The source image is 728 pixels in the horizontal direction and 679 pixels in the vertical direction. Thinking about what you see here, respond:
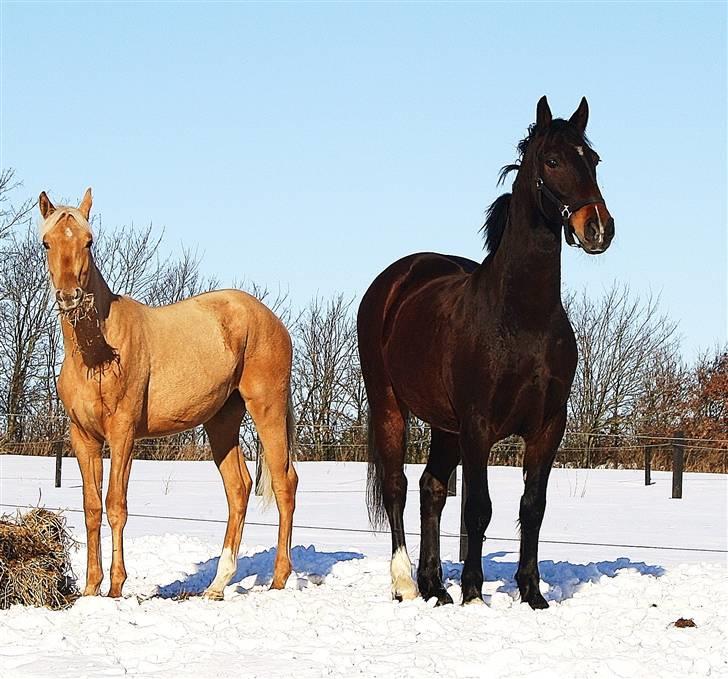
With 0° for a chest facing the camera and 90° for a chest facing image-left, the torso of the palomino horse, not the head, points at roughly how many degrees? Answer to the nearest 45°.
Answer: approximately 45°

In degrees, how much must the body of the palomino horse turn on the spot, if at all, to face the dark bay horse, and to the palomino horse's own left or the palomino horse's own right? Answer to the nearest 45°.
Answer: approximately 90° to the palomino horse's own left

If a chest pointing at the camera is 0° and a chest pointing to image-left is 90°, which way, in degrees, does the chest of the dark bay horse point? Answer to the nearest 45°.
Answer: approximately 315°

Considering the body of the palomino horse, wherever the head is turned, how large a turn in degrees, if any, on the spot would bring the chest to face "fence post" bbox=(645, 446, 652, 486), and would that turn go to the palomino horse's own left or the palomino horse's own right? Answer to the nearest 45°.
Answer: approximately 180°

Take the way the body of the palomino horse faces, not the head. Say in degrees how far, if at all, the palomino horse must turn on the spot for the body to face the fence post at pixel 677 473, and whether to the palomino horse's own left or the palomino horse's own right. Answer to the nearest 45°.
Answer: approximately 180°

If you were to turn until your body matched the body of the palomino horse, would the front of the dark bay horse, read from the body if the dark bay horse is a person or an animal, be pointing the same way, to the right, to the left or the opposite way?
to the left

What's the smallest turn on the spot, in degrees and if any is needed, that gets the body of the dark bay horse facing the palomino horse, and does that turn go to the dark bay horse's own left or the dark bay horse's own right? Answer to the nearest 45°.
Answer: approximately 135° to the dark bay horse's own right

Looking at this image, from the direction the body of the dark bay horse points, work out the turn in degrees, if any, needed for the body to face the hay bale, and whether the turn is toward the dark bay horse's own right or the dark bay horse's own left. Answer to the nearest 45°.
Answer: approximately 135° to the dark bay horse's own right

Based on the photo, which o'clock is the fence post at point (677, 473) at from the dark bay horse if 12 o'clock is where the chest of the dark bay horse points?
The fence post is roughly at 8 o'clock from the dark bay horse.
